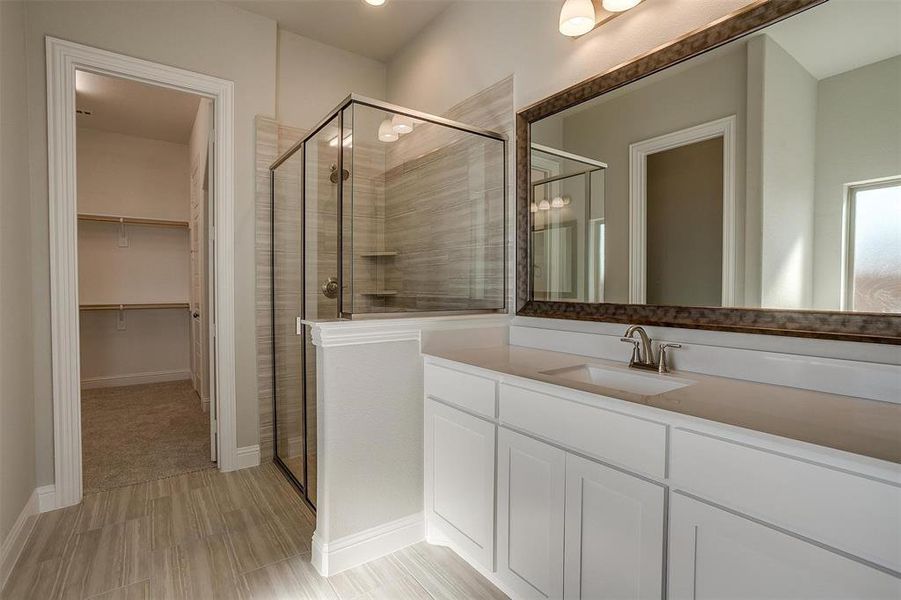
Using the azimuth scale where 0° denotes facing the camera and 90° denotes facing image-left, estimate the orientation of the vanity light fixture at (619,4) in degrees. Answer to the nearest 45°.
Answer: approximately 45°

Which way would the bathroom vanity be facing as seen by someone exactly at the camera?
facing the viewer and to the left of the viewer

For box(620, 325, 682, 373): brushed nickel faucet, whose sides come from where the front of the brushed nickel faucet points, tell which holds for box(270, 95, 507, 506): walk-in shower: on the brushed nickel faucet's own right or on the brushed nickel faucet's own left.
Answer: on the brushed nickel faucet's own right

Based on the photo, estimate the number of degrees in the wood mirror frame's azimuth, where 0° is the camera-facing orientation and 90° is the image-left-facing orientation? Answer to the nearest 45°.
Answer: approximately 45°
